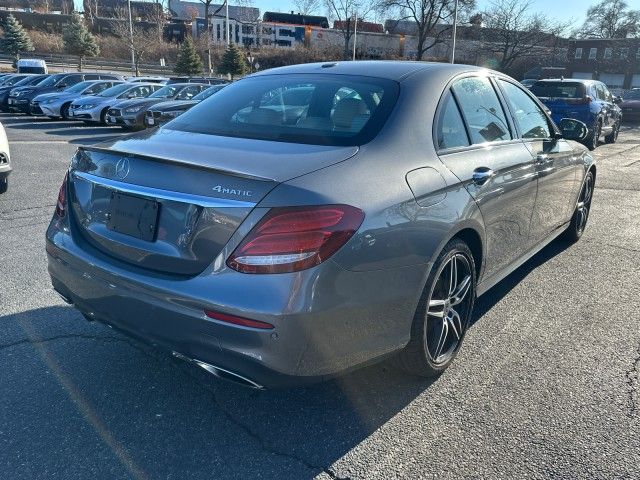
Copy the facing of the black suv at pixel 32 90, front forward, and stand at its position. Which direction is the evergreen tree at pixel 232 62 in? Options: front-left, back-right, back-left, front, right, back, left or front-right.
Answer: back

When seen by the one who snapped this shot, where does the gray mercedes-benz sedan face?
facing away from the viewer and to the right of the viewer

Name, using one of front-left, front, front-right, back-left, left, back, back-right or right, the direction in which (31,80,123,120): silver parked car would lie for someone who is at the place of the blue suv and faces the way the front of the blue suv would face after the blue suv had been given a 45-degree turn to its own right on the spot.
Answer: back

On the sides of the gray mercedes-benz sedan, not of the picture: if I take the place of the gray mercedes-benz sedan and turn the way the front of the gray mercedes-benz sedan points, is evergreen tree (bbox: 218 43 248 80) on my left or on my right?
on my left

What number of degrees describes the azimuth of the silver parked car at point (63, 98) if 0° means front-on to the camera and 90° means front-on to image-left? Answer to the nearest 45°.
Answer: approximately 45°

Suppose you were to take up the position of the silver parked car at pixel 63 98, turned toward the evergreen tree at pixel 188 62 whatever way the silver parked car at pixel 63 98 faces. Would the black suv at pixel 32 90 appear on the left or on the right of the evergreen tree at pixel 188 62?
left

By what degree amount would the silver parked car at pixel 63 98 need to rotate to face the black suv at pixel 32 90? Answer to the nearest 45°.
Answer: approximately 135° to its right

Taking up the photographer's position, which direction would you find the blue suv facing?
facing away from the viewer and to the right of the viewer

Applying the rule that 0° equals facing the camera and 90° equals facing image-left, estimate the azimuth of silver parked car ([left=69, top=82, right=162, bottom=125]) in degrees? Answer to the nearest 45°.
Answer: approximately 45°

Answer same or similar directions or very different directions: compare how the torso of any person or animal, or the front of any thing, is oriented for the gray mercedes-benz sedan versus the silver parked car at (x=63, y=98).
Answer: very different directions
